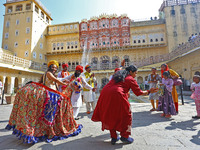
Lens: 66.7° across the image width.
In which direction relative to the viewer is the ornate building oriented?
toward the camera

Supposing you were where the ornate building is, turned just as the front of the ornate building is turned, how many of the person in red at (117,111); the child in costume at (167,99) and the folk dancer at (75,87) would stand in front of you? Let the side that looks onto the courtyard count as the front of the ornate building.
3

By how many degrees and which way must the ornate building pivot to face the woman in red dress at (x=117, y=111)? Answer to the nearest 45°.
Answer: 0° — it already faces them

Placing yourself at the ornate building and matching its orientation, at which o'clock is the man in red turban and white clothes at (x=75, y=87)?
The man in red turban and white clothes is roughly at 12 o'clock from the ornate building.

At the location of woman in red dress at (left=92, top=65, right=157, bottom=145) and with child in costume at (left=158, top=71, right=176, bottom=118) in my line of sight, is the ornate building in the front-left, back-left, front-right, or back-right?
front-left

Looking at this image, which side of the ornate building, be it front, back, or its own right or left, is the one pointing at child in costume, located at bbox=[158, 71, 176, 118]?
front
